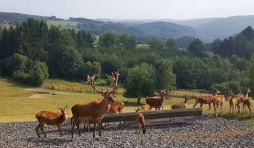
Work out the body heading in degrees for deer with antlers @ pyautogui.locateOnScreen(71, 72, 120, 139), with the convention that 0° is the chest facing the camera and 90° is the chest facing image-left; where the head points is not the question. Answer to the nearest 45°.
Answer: approximately 270°

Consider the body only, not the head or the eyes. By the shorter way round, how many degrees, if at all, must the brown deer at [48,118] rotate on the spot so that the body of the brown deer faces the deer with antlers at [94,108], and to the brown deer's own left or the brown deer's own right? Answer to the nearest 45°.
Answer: approximately 45° to the brown deer's own right

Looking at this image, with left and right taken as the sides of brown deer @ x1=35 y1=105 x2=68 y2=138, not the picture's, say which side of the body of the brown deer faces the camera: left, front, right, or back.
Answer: right

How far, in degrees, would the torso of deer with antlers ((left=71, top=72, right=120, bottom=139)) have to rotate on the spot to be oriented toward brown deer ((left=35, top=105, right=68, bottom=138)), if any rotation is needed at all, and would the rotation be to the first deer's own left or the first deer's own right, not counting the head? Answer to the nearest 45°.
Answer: approximately 180°
